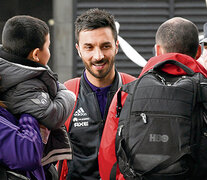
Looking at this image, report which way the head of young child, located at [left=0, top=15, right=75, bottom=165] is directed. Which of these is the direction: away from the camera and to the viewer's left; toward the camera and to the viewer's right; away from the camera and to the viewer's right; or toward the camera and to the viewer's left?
away from the camera and to the viewer's right

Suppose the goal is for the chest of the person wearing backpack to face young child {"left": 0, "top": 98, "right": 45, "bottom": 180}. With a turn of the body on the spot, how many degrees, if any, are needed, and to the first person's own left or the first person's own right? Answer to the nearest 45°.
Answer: approximately 90° to the first person's own left

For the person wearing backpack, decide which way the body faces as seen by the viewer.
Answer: away from the camera

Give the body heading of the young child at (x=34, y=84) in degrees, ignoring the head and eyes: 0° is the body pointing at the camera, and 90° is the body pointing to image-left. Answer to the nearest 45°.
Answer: approximately 225°

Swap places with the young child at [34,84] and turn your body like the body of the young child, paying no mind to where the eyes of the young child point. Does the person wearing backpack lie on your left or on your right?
on your right

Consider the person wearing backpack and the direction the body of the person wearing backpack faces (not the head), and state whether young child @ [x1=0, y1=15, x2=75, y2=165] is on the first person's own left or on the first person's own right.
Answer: on the first person's own left
